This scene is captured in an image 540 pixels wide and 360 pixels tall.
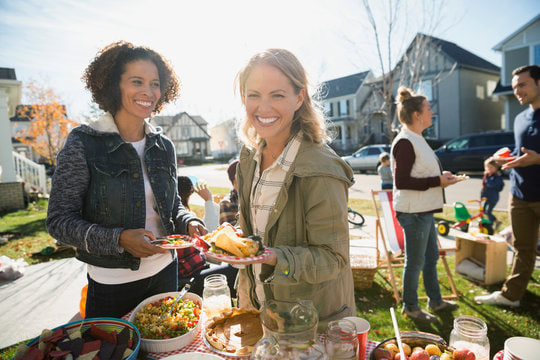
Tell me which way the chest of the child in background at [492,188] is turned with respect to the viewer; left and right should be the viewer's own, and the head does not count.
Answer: facing the viewer and to the left of the viewer

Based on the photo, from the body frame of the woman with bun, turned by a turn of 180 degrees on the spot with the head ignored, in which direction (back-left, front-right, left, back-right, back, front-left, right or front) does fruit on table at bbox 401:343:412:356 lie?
left

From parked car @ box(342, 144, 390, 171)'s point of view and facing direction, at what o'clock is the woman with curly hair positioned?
The woman with curly hair is roughly at 9 o'clock from the parked car.

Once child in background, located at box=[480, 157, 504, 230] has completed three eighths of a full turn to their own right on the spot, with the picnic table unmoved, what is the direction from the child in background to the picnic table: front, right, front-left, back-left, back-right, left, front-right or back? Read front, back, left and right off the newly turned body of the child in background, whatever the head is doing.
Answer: back

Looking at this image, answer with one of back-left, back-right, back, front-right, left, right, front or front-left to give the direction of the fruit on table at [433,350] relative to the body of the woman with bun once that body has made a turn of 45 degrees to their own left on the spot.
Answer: back-right

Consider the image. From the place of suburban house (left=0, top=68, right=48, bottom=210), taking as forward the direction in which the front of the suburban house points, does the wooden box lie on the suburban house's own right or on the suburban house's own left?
on the suburban house's own right

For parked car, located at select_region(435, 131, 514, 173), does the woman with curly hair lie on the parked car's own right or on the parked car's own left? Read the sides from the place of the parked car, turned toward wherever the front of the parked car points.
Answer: on the parked car's own left

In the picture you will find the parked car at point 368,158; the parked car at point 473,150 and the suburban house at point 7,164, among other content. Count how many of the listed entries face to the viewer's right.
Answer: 1

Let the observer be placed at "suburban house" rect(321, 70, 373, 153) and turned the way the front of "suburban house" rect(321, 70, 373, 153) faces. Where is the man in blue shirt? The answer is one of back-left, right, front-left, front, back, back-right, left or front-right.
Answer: front-left

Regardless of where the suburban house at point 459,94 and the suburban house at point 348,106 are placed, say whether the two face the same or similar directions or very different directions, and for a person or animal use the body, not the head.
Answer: same or similar directions

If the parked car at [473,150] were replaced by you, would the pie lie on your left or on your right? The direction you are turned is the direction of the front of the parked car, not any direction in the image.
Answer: on your left

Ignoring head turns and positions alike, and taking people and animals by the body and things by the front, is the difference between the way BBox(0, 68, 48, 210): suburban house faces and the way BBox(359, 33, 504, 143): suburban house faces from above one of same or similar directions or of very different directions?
very different directions

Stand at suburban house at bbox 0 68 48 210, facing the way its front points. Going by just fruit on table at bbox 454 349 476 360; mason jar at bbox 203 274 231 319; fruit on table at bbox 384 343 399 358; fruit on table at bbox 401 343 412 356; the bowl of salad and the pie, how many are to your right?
6

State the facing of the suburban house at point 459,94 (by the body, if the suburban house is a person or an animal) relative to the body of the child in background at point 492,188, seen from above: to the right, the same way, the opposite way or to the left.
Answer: the same way

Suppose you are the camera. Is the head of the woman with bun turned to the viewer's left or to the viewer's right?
to the viewer's right

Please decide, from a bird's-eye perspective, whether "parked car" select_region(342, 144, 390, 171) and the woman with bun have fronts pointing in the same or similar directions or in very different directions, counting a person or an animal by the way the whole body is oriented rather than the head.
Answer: very different directions

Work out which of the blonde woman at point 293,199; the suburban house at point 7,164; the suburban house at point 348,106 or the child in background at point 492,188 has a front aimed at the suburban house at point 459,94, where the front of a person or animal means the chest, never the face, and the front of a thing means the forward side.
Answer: the suburban house at point 7,164

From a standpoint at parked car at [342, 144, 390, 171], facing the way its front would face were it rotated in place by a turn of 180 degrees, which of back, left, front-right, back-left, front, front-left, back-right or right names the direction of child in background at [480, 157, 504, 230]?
right

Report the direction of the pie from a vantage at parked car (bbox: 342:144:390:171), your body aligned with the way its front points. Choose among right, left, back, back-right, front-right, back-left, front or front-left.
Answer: left
